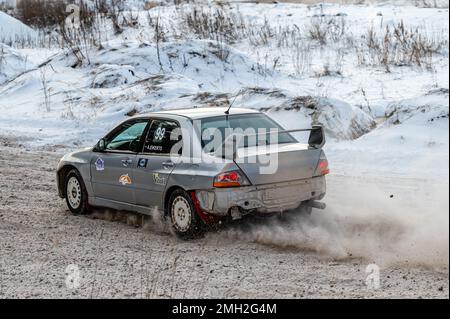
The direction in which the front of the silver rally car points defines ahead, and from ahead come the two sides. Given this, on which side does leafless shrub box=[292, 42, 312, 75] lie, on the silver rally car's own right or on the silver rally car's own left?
on the silver rally car's own right

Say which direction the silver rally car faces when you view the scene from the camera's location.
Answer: facing away from the viewer and to the left of the viewer

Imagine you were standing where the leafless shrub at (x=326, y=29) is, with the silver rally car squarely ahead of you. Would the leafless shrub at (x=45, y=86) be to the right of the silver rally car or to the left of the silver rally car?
right

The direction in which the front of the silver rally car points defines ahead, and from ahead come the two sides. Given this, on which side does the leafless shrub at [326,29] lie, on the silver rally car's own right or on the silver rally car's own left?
on the silver rally car's own right

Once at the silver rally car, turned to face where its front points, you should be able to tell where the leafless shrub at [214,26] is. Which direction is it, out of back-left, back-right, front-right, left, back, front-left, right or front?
front-right

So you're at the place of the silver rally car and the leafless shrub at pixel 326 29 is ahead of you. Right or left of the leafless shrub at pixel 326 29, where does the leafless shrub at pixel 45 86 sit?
left

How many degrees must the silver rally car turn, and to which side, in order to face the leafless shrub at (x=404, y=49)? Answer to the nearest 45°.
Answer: approximately 90° to its right

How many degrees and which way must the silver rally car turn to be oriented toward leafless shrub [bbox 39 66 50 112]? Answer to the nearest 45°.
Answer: approximately 45° to its right
